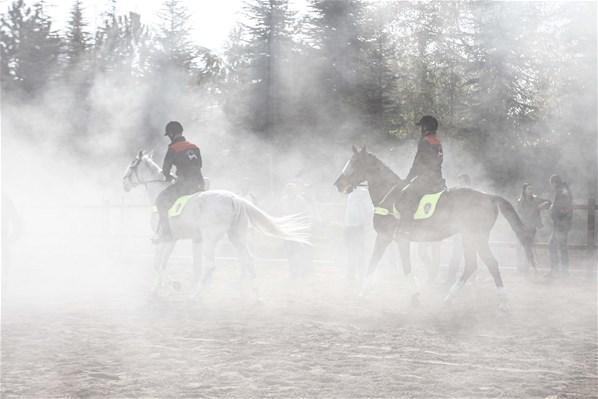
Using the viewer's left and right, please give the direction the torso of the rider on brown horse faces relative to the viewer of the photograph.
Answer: facing to the left of the viewer

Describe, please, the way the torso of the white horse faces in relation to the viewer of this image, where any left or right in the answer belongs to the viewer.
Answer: facing to the left of the viewer

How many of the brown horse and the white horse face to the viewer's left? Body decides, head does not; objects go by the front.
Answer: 2

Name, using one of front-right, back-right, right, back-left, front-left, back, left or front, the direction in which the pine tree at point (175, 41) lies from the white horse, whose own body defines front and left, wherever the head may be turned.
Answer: right

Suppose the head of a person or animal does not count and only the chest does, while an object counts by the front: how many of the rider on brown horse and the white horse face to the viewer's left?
2

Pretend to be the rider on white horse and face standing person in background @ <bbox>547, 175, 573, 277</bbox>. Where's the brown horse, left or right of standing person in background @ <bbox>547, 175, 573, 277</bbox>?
right

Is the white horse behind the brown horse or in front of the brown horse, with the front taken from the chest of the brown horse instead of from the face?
in front

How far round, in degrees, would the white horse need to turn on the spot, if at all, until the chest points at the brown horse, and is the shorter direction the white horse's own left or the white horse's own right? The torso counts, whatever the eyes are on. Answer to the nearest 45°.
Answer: approximately 180°

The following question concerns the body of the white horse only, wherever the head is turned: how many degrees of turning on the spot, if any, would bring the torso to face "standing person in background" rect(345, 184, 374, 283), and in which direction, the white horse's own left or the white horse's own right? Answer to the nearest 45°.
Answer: approximately 135° to the white horse's own right

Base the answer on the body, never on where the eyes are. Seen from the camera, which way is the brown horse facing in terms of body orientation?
to the viewer's left

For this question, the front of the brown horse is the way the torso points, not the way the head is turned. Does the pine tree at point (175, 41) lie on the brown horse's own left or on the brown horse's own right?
on the brown horse's own right

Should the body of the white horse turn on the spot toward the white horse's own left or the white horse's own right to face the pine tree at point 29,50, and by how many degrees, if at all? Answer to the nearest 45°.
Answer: approximately 90° to the white horse's own right
